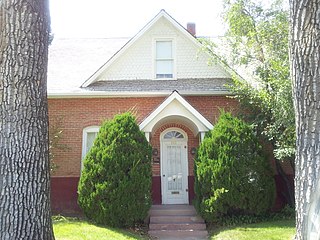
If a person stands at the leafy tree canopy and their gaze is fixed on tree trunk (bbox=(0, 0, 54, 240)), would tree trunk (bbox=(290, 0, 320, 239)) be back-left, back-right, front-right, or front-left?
front-left

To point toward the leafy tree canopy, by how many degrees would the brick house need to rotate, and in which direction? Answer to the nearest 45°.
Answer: approximately 45° to its left

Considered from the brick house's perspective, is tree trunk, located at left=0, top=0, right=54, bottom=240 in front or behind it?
in front

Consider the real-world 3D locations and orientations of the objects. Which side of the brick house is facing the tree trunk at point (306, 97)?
front

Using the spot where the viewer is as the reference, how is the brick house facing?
facing the viewer
